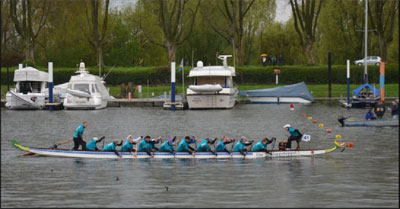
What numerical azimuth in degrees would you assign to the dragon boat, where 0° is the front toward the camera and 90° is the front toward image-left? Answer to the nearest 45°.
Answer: approximately 270°
